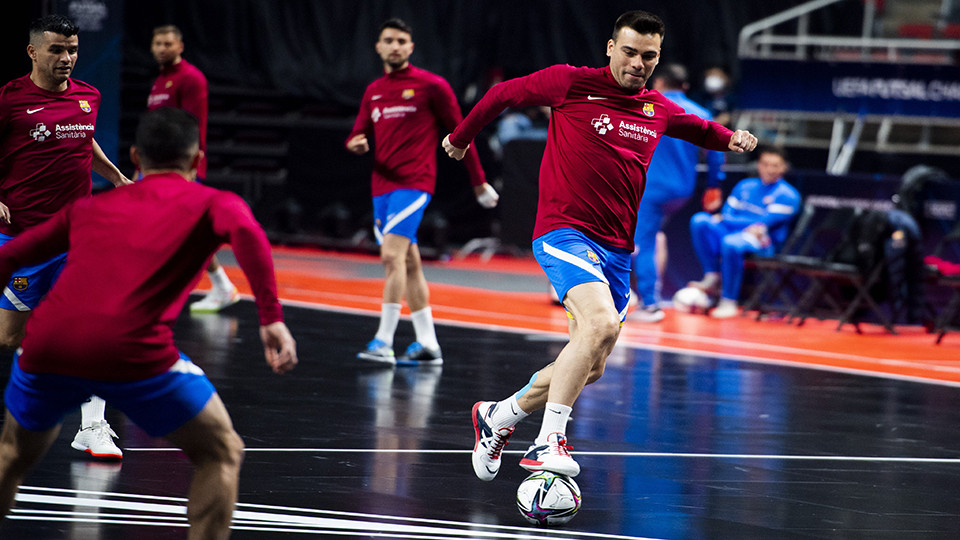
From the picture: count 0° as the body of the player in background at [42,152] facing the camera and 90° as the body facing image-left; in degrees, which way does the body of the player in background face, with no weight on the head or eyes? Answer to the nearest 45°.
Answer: approximately 315°

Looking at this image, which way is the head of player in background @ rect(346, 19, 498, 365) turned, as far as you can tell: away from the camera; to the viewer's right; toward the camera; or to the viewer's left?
toward the camera

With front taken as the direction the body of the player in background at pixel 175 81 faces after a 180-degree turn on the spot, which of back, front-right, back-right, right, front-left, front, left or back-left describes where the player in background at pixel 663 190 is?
front-right

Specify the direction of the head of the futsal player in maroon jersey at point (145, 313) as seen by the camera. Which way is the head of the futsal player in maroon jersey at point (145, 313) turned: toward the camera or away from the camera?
away from the camera

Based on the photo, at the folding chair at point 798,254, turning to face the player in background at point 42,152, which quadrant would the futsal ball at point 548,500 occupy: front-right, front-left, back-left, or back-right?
front-left

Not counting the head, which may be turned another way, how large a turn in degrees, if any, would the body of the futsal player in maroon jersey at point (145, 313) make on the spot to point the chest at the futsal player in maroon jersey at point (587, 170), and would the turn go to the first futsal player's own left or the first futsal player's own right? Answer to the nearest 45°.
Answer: approximately 45° to the first futsal player's own right

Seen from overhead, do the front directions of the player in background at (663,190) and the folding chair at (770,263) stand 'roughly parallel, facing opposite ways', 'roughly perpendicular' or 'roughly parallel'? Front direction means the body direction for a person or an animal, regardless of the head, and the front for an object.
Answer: roughly parallel

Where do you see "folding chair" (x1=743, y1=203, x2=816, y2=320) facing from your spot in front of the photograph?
facing to the left of the viewer

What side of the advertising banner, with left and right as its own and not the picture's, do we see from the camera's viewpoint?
front

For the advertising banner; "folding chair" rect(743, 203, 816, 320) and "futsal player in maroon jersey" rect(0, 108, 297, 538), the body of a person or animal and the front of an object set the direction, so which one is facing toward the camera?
the advertising banner

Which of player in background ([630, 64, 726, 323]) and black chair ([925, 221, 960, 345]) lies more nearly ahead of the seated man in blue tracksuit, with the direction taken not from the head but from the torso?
the player in background

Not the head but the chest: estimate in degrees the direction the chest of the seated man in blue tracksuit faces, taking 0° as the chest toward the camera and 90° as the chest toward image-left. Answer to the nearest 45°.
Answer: approximately 45°

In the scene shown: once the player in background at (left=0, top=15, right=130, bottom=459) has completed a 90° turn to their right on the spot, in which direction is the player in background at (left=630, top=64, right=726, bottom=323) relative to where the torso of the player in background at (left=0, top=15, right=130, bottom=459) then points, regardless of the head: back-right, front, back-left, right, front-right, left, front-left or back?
back

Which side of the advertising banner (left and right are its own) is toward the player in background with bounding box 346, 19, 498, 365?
front

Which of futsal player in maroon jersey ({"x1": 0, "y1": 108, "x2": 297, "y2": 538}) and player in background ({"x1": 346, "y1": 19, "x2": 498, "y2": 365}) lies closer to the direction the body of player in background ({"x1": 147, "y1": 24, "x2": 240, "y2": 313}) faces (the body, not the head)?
the futsal player in maroon jersey

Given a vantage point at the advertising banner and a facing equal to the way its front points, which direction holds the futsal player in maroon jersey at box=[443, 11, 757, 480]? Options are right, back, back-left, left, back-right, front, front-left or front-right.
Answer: front

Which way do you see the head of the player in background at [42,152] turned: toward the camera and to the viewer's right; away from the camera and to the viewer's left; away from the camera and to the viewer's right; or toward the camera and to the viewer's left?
toward the camera and to the viewer's right

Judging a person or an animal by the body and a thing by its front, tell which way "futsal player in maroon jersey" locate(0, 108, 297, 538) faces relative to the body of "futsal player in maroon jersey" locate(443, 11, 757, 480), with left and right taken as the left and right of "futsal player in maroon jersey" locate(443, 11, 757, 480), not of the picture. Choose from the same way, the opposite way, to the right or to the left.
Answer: the opposite way
